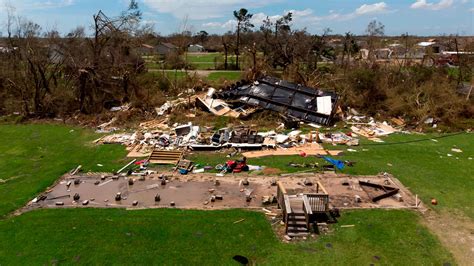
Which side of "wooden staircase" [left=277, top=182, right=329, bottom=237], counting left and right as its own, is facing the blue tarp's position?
back

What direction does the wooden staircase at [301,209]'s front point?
toward the camera

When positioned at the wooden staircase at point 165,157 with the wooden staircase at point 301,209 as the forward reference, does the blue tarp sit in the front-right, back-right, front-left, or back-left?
front-left

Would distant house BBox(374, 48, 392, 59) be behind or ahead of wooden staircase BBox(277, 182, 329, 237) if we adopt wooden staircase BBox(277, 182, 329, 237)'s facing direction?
behind

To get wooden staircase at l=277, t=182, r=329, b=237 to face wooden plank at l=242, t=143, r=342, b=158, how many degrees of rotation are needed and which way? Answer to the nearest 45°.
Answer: approximately 180°

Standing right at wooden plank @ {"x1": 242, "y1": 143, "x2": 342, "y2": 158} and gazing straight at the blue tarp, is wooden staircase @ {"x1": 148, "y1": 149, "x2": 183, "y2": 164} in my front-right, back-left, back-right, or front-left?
back-right

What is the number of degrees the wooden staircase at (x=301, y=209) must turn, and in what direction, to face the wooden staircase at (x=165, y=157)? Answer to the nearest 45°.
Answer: approximately 135° to its right
